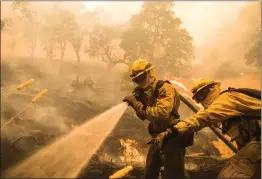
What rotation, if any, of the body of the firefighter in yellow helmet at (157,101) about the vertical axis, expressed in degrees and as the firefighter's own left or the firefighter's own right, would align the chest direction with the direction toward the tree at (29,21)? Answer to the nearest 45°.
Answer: approximately 90° to the firefighter's own right

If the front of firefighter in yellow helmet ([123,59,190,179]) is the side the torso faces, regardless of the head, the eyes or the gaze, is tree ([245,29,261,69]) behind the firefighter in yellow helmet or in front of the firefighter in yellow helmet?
behind

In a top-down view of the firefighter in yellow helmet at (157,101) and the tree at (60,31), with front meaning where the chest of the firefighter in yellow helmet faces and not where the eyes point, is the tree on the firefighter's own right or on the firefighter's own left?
on the firefighter's own right

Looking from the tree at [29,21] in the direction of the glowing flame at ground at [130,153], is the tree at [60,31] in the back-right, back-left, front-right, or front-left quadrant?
front-left

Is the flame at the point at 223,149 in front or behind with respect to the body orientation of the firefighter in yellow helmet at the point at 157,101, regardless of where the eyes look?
behind

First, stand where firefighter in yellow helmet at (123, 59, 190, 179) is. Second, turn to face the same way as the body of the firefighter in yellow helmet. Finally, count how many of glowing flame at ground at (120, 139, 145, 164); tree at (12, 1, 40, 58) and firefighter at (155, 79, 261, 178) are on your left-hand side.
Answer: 1

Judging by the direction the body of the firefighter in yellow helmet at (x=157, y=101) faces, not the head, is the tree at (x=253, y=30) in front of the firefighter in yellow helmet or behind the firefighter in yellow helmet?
behind

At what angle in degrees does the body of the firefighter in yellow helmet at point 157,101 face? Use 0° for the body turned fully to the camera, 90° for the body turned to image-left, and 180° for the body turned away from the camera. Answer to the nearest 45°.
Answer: approximately 45°

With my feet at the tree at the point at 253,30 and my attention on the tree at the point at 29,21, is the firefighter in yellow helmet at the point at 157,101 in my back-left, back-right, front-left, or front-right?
front-left
